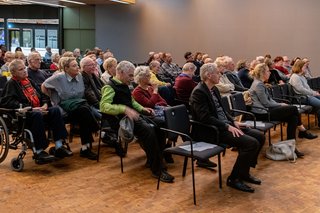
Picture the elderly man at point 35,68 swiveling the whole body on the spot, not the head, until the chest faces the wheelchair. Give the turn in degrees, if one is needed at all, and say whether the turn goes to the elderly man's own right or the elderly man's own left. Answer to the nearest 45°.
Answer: approximately 45° to the elderly man's own right

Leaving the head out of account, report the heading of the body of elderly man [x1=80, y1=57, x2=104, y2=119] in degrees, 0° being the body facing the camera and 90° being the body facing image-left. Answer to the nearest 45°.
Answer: approximately 270°

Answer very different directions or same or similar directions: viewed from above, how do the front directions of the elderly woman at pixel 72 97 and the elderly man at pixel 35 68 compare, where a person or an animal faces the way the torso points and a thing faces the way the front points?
same or similar directions

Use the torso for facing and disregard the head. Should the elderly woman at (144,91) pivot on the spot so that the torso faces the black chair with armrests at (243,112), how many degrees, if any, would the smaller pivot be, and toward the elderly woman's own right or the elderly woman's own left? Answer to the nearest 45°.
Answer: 0° — they already face it

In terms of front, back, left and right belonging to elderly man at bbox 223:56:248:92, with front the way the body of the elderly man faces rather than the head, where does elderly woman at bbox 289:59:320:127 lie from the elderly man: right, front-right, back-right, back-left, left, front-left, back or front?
front

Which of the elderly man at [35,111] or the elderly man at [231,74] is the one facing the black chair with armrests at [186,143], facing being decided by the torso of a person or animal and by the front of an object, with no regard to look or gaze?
the elderly man at [35,111]

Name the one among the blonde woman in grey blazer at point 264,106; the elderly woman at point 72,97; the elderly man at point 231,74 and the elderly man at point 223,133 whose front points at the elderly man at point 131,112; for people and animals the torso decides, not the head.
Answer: the elderly woman at point 72,97

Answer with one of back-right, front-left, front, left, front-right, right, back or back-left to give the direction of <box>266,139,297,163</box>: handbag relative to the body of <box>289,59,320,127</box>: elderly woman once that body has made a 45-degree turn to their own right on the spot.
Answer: front-right

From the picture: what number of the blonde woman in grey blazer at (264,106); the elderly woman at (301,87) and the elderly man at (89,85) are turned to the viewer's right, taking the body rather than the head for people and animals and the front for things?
3

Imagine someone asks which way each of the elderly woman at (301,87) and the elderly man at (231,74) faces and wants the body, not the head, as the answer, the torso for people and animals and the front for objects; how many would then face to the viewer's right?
2

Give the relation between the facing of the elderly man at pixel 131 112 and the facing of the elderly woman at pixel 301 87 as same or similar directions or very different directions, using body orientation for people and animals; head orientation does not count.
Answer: same or similar directions

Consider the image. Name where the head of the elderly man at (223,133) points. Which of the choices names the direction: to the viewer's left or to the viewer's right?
to the viewer's right
